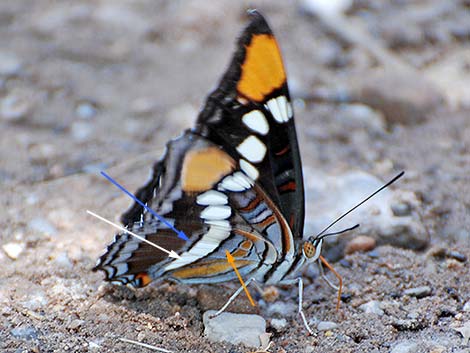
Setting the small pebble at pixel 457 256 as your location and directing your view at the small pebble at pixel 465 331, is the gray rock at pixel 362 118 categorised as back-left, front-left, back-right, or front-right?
back-right

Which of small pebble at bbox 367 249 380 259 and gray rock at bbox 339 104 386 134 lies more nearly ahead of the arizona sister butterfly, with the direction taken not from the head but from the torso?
the small pebble

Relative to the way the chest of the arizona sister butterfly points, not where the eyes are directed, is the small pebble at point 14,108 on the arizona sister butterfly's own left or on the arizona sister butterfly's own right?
on the arizona sister butterfly's own left

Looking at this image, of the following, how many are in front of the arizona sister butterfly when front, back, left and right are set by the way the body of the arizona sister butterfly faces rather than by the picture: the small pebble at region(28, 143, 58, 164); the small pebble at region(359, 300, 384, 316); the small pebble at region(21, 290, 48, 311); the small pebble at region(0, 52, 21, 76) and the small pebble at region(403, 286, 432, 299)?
2

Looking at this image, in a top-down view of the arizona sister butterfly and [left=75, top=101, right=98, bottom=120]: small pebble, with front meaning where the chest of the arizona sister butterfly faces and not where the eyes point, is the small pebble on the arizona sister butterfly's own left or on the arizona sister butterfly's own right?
on the arizona sister butterfly's own left

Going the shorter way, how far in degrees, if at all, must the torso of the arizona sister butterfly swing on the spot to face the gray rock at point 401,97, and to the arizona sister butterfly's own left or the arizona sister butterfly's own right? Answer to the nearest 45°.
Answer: approximately 45° to the arizona sister butterfly's own left

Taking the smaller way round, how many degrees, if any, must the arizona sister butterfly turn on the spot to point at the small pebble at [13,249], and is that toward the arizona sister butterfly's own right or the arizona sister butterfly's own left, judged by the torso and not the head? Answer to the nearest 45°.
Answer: approximately 180°

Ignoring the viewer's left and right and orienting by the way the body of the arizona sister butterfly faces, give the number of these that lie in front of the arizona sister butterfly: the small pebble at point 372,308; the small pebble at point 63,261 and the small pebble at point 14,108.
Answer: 1

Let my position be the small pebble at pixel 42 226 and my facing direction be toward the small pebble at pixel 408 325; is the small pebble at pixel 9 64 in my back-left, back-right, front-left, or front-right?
back-left

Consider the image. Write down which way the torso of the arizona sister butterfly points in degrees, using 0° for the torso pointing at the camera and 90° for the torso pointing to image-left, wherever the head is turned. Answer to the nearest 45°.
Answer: approximately 270°

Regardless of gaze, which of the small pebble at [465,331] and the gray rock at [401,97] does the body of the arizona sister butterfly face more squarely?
the small pebble

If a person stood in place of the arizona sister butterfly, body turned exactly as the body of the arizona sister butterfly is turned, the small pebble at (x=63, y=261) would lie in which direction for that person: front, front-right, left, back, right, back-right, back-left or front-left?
back

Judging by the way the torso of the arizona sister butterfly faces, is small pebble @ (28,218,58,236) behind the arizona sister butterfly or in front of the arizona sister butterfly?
behind
